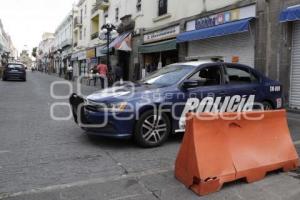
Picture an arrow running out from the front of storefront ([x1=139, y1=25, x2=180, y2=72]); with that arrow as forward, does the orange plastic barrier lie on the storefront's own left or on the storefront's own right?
on the storefront's own left

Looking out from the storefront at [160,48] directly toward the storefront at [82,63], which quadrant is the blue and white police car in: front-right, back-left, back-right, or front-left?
back-left

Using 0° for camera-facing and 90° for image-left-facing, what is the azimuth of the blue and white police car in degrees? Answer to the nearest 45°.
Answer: approximately 45°

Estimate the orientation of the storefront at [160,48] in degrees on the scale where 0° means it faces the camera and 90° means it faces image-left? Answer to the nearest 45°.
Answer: approximately 45°
